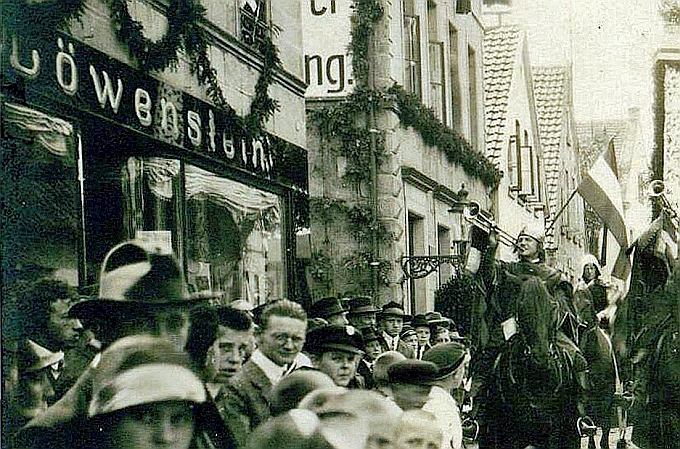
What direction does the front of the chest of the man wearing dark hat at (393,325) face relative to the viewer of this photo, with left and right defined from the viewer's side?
facing the viewer and to the right of the viewer

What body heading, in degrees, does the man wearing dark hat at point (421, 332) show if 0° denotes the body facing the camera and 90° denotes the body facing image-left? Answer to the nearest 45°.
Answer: approximately 315°
